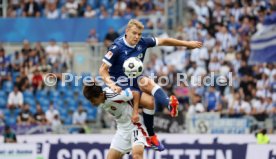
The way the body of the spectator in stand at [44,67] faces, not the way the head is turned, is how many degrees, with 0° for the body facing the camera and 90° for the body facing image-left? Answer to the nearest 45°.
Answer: approximately 0°

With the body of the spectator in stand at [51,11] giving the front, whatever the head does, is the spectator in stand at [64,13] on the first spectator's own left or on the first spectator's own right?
on the first spectator's own left

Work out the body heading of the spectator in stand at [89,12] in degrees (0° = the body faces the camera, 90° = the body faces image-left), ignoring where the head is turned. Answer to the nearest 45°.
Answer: approximately 0°

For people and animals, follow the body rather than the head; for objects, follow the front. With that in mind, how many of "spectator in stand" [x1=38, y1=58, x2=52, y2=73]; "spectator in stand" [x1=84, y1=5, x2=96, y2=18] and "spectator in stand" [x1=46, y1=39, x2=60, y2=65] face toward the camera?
3

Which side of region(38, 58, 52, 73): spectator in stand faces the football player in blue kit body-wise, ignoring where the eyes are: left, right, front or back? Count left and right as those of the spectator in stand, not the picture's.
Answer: front
